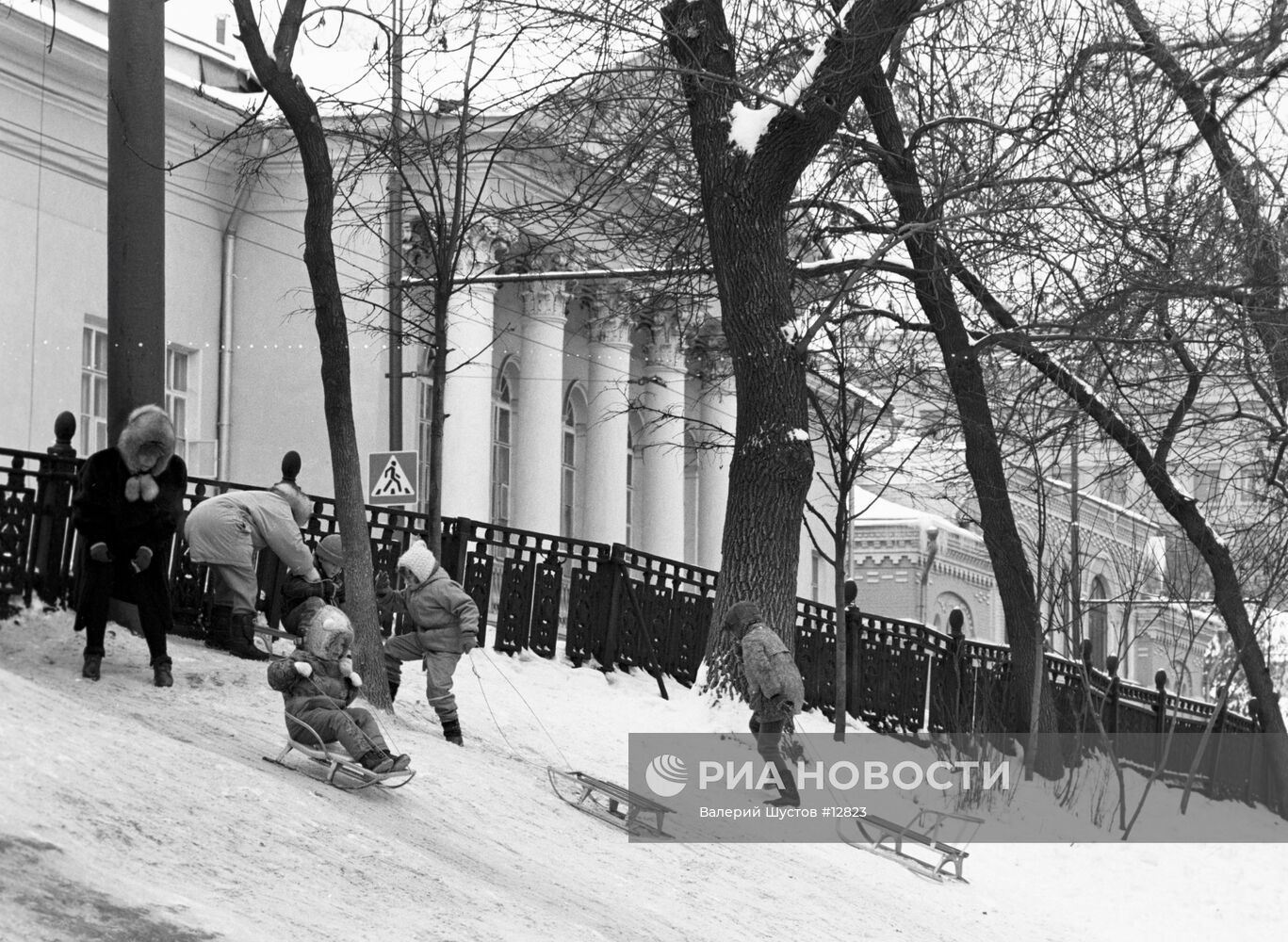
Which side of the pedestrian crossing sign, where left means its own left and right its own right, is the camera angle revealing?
front

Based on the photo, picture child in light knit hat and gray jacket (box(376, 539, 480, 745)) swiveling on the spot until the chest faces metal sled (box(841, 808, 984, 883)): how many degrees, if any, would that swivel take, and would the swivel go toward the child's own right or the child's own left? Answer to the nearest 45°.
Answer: approximately 135° to the child's own left

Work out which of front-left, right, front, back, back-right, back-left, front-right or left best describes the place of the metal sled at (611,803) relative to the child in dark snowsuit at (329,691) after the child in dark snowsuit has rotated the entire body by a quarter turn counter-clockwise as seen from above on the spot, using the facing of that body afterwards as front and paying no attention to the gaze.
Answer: front

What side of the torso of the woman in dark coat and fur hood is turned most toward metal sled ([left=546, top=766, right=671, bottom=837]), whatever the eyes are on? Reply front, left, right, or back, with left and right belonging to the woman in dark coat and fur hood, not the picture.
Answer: left
